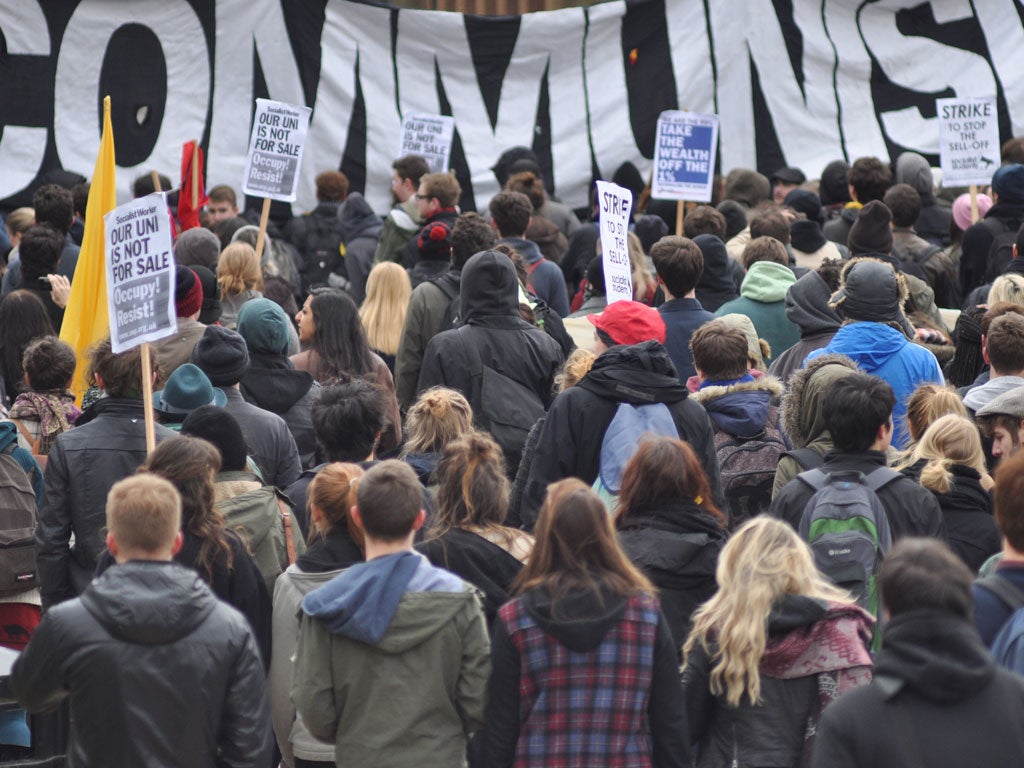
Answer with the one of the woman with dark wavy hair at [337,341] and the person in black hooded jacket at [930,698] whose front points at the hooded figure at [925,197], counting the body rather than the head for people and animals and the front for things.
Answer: the person in black hooded jacket

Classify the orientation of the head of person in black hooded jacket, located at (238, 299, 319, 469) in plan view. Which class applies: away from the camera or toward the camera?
away from the camera

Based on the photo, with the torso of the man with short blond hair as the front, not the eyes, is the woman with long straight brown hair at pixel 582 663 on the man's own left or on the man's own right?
on the man's own right

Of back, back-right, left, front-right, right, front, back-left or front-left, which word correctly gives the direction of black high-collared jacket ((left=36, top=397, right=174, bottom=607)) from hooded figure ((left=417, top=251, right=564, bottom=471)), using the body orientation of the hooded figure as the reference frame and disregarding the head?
back-left

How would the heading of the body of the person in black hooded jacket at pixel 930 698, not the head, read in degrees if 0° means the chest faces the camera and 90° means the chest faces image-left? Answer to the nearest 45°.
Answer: approximately 180°

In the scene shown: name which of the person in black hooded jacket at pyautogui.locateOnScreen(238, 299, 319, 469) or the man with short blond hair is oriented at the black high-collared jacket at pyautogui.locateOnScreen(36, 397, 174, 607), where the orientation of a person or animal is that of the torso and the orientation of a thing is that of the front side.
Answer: the man with short blond hair

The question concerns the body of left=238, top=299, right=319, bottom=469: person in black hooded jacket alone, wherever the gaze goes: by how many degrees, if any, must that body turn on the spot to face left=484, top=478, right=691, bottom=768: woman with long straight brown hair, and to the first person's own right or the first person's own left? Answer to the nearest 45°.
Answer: approximately 180°

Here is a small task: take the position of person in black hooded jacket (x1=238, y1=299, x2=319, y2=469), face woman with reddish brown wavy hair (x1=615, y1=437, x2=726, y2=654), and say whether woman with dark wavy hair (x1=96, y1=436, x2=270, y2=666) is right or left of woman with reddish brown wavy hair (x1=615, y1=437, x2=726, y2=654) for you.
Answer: right

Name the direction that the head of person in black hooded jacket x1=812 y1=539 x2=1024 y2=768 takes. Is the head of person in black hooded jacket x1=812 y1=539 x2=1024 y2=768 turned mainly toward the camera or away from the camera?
away from the camera

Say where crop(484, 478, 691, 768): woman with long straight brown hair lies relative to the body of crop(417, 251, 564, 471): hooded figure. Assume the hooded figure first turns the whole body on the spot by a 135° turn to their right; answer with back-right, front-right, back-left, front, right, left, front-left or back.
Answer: front-right
